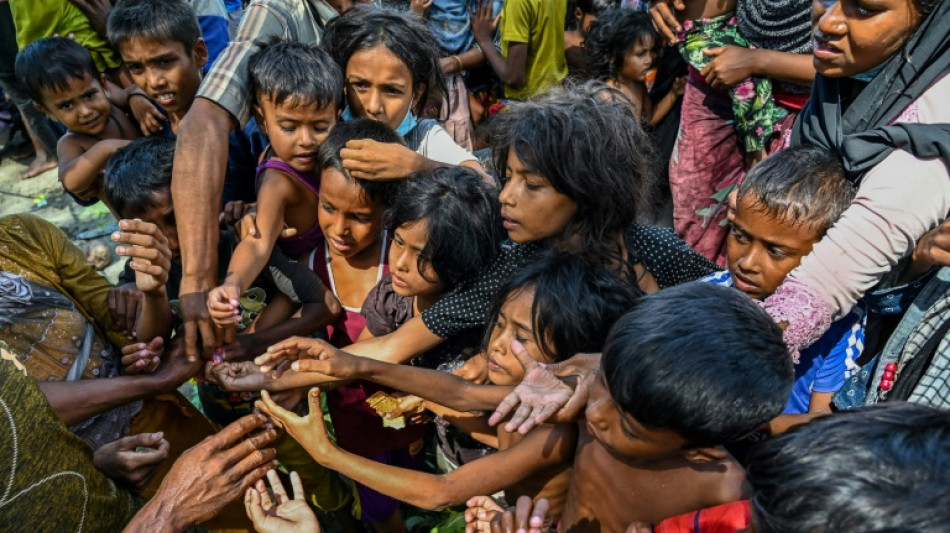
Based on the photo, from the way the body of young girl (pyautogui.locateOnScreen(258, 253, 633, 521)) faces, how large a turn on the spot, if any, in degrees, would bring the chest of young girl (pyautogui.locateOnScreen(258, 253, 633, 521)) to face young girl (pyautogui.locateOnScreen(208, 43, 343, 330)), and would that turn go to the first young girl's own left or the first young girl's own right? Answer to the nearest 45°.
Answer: approximately 90° to the first young girl's own right

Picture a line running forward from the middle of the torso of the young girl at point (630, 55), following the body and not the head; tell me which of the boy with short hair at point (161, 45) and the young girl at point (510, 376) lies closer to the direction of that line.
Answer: the young girl

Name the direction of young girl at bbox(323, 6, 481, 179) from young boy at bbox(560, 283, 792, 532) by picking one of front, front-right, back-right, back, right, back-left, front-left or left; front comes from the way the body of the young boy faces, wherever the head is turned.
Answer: right
